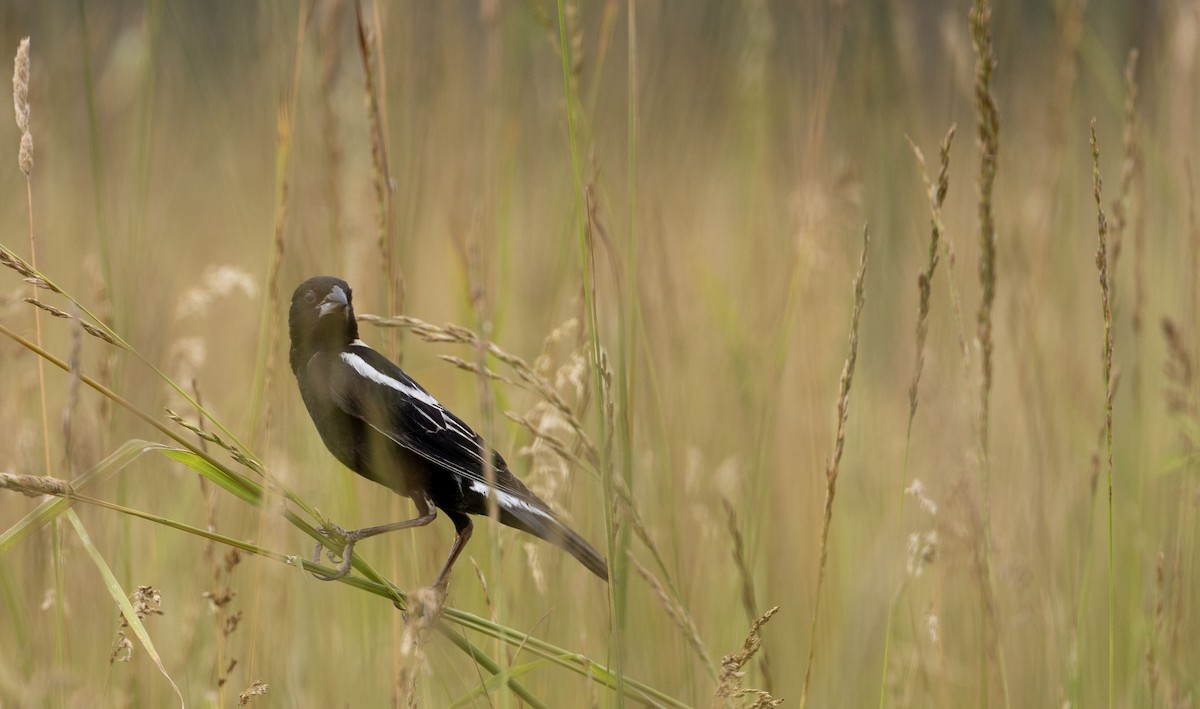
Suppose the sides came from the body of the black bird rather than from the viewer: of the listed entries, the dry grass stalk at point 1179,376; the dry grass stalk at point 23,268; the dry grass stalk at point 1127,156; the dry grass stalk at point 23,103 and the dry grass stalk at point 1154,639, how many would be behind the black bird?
3

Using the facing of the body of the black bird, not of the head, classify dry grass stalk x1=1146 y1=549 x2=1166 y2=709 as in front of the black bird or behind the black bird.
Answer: behind

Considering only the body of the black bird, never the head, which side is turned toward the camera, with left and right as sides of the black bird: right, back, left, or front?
left

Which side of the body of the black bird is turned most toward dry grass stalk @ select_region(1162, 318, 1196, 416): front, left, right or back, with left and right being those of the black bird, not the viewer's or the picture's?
back

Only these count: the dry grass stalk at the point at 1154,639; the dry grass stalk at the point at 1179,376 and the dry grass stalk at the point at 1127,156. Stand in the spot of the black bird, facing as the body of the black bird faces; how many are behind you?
3

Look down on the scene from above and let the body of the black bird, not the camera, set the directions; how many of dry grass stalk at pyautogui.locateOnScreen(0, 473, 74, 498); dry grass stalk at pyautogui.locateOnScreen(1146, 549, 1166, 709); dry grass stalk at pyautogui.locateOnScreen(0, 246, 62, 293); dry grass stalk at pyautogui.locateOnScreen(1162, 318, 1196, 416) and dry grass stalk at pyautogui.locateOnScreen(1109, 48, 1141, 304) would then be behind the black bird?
3

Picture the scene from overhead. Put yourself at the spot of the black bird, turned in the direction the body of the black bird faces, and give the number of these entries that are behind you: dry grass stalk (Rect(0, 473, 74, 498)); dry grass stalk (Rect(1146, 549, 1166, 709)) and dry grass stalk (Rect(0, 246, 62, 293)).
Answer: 1

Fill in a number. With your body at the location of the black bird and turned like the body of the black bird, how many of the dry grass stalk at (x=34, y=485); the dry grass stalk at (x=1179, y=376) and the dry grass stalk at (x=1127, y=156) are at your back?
2
